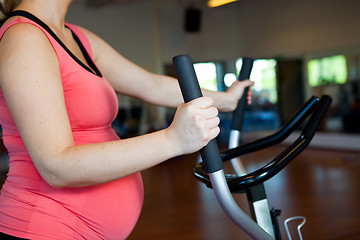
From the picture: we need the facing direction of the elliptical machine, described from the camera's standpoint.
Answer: facing to the right of the viewer

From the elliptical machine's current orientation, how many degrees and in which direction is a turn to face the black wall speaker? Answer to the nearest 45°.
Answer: approximately 90° to its left
